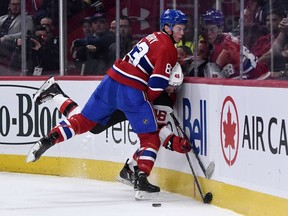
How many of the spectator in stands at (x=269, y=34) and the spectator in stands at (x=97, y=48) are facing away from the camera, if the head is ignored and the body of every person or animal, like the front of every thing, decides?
0

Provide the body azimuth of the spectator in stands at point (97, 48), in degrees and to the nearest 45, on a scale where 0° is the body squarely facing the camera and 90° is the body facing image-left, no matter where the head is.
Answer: approximately 0°
